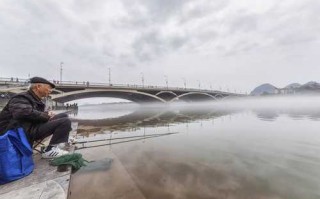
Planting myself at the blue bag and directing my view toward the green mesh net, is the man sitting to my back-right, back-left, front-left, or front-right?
front-left

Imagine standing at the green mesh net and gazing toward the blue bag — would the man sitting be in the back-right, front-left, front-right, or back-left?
front-right

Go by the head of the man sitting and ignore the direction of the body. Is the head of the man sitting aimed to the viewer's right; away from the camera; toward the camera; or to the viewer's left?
to the viewer's right

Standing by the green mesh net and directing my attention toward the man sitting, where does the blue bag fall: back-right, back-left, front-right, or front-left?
front-left

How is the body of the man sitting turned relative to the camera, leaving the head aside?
to the viewer's right
